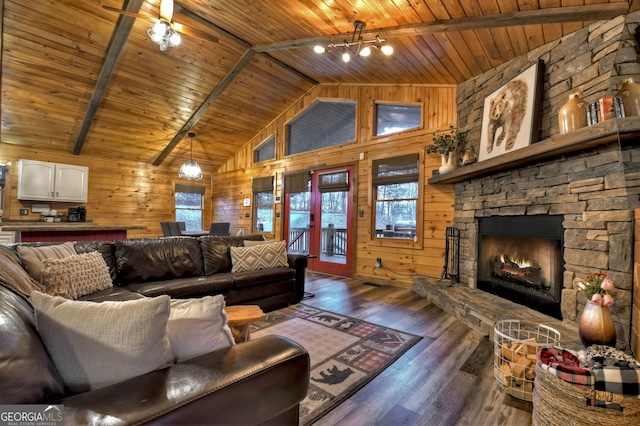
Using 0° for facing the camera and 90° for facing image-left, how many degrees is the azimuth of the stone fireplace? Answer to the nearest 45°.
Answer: approximately 45°

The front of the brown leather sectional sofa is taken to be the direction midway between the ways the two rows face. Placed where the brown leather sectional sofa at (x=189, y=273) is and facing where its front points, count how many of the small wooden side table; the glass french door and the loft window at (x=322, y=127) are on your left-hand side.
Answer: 2

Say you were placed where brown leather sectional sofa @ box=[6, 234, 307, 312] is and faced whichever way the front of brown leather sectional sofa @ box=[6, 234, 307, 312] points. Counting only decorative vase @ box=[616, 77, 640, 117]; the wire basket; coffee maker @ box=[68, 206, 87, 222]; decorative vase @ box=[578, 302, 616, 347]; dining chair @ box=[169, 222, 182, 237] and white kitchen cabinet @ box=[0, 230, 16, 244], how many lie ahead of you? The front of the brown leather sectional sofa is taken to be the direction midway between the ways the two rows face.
3

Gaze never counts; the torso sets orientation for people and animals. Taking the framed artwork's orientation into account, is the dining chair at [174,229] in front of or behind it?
in front

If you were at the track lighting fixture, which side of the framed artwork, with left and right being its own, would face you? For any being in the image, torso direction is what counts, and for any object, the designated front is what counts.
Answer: front

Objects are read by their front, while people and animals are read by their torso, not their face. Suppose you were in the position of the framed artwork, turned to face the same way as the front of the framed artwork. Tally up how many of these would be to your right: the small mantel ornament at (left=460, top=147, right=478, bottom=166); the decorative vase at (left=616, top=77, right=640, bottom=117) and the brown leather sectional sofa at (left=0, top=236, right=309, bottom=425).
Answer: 1

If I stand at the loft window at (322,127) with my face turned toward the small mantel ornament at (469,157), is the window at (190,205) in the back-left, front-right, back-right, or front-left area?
back-right

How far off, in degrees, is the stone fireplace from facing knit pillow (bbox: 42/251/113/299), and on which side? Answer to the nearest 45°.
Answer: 0° — it already faces it

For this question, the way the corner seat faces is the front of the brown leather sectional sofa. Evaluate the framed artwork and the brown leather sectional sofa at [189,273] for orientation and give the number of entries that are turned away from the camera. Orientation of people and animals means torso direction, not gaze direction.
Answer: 0

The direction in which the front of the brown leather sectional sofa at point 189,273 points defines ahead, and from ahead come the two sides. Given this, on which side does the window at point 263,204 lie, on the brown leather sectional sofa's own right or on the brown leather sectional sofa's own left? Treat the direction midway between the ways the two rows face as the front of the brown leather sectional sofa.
on the brown leather sectional sofa's own left

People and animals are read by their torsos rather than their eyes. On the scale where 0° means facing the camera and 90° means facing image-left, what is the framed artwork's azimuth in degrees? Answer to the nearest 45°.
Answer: approximately 45°

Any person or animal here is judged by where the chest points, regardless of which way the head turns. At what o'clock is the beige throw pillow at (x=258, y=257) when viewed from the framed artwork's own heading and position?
The beige throw pillow is roughly at 1 o'clock from the framed artwork.

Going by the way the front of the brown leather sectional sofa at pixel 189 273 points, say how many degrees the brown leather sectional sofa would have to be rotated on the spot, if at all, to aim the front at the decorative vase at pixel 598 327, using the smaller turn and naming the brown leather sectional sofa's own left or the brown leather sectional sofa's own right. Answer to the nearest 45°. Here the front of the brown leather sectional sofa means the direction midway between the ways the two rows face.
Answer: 0° — it already faces it

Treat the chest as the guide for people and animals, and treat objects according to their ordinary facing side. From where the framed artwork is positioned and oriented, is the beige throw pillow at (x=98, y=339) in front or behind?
in front

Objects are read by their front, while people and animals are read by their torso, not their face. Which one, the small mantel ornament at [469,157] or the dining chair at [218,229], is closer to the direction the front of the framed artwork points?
the dining chair

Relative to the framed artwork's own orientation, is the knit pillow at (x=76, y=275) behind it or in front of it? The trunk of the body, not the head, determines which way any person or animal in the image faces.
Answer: in front

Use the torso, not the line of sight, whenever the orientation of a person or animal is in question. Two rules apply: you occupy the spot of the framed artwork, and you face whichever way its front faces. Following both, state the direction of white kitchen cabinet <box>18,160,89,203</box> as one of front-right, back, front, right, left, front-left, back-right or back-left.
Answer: front-right
